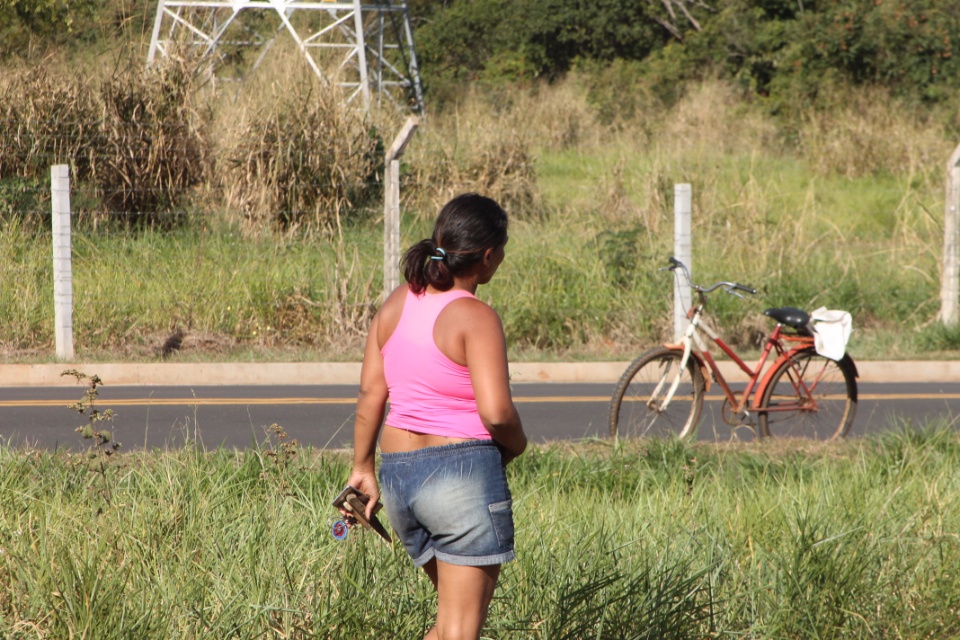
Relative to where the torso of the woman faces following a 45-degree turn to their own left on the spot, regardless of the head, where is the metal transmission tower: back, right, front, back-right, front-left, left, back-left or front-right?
front

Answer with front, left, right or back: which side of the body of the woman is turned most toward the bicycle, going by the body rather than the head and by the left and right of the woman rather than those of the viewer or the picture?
front

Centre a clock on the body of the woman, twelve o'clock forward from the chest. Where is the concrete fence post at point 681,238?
The concrete fence post is roughly at 11 o'clock from the woman.

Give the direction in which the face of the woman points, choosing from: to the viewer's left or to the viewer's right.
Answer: to the viewer's right

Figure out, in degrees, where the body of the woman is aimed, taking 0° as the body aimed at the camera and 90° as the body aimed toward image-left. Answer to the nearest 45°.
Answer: approximately 225°

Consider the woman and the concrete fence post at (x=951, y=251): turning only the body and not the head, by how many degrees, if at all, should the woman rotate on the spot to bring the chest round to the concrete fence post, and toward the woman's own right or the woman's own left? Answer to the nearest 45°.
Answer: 0° — they already face it

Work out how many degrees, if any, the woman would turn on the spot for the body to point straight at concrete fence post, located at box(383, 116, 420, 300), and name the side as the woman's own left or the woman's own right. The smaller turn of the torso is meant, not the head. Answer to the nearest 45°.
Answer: approximately 45° to the woman's own left
